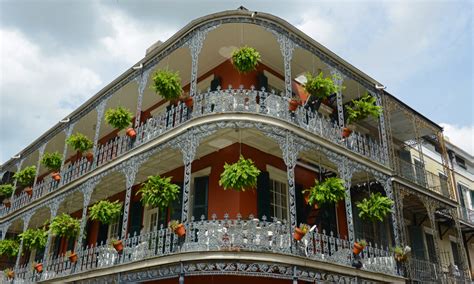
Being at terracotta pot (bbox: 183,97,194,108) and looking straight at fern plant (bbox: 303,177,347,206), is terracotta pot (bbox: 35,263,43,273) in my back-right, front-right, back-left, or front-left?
back-left
